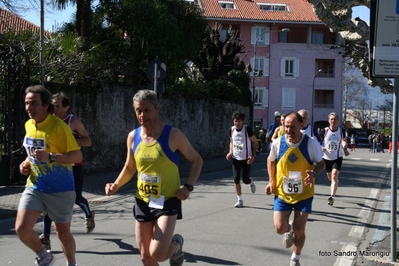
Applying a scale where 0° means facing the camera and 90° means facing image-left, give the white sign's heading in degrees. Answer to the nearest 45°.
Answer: approximately 0°

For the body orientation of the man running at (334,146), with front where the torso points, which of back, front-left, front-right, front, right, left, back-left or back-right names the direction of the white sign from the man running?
front

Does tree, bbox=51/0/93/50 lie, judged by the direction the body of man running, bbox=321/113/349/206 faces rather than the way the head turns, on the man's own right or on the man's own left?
on the man's own right

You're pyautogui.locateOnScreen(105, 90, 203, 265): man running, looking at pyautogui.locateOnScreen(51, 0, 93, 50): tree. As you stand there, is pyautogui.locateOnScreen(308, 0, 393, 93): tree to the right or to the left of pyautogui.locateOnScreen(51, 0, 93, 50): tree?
right

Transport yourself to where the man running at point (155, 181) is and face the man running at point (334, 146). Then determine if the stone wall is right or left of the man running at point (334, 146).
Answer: left

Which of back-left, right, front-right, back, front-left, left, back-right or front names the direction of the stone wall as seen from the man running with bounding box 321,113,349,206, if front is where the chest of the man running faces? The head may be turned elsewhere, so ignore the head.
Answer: back-right

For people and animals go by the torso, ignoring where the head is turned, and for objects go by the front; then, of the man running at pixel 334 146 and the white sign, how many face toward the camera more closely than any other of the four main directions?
2

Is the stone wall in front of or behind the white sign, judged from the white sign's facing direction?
behind

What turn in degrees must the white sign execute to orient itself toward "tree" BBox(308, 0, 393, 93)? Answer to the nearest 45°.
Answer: approximately 180°

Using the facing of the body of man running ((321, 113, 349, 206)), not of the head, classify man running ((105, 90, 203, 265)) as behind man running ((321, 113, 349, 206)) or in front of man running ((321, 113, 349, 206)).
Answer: in front

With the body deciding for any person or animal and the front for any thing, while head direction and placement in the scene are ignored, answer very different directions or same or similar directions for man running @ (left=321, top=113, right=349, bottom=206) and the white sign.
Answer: same or similar directions

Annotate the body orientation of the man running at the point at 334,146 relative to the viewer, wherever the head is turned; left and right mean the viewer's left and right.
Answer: facing the viewer

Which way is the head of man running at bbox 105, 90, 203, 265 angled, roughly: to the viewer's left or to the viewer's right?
to the viewer's left
